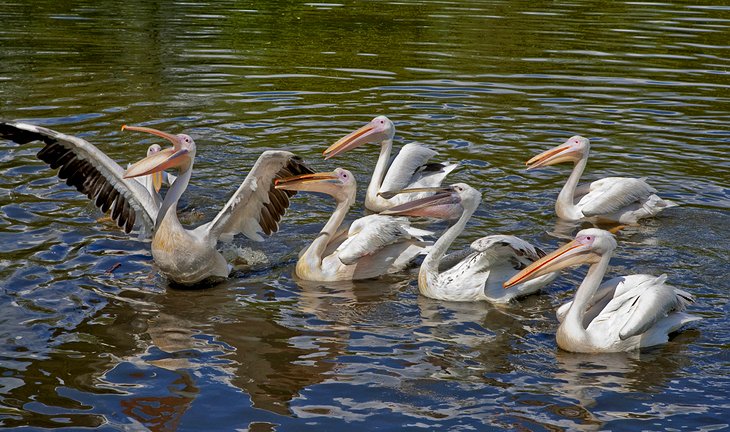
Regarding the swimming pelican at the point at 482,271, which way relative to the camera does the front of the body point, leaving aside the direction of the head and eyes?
to the viewer's left

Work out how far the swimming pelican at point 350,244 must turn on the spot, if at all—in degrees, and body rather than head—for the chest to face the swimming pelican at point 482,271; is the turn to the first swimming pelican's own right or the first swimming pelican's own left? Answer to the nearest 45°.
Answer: approximately 135° to the first swimming pelican's own left

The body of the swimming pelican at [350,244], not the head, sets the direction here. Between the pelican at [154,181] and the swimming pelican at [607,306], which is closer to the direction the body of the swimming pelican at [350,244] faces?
the pelican

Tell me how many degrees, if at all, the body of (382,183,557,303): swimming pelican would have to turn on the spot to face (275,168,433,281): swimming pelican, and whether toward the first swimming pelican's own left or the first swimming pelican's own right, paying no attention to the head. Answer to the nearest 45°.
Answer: approximately 45° to the first swimming pelican's own right

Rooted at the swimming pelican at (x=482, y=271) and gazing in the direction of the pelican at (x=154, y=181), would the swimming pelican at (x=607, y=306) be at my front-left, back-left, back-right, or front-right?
back-left

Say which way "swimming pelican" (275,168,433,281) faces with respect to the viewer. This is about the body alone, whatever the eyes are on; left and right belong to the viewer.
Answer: facing to the left of the viewer

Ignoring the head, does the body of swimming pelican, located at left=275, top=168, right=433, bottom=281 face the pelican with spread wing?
yes

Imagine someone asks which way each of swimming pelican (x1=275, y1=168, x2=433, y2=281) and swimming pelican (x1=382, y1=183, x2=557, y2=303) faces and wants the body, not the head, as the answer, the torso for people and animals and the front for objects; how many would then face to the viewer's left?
2

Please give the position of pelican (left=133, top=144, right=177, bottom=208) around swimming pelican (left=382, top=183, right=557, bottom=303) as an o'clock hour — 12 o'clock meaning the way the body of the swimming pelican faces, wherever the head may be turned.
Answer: The pelican is roughly at 1 o'clock from the swimming pelican.

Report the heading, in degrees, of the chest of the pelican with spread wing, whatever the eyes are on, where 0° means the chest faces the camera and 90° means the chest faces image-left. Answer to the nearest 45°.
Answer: approximately 45°

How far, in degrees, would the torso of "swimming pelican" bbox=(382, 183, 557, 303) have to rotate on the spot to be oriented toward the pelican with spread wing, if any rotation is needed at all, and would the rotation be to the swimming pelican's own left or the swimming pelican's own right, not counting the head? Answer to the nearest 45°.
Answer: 0° — it already faces it

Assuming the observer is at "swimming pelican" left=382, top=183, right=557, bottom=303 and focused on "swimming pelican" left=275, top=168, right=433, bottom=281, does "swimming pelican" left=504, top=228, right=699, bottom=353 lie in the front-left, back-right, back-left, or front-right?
back-left

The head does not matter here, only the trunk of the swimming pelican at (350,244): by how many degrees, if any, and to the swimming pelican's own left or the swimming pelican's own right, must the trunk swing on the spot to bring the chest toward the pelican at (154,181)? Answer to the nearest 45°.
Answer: approximately 45° to the swimming pelican's own right
